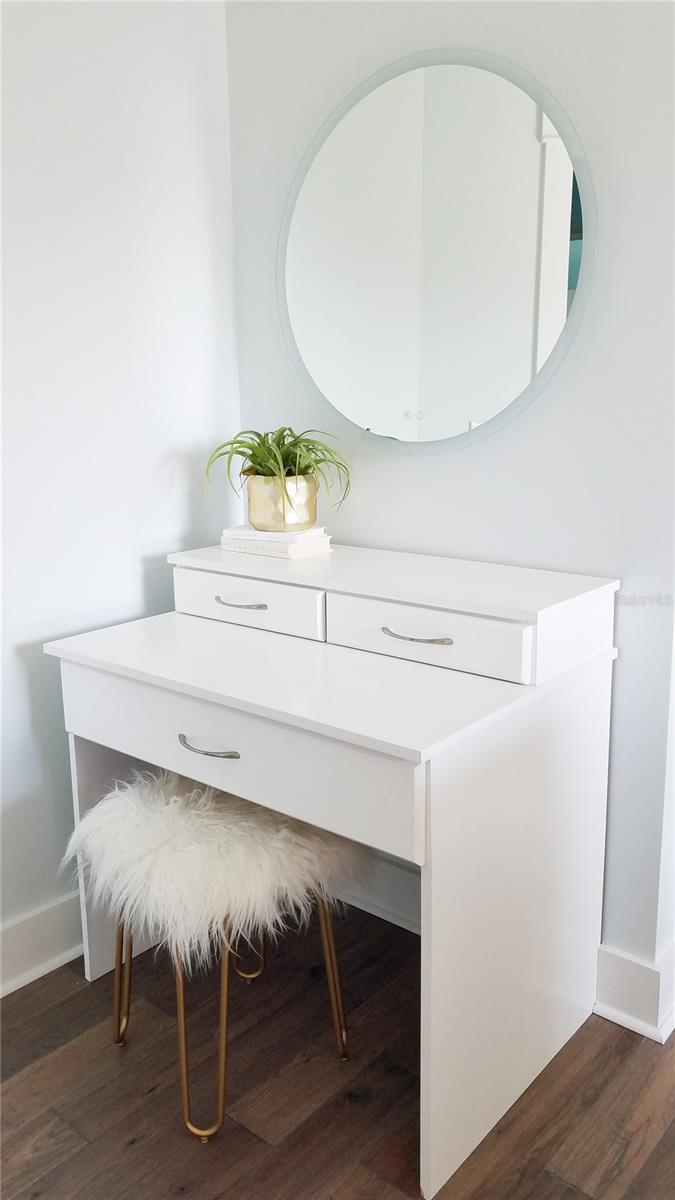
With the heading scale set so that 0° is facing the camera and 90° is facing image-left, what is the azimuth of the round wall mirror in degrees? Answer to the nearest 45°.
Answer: approximately 45°
